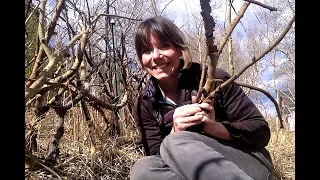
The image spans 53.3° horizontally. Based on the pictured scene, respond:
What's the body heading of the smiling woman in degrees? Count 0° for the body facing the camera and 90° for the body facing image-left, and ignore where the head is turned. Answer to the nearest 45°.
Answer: approximately 45°
